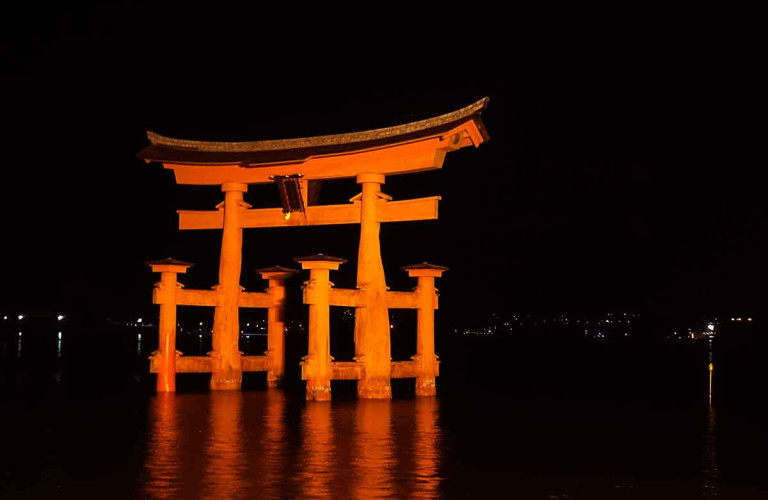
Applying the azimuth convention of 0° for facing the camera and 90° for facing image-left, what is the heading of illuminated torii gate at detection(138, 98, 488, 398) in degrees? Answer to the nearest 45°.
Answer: approximately 45°
